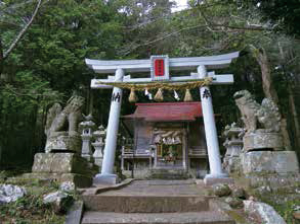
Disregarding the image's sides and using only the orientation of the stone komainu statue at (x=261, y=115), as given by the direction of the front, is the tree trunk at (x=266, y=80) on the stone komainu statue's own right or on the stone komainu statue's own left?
on the stone komainu statue's own right

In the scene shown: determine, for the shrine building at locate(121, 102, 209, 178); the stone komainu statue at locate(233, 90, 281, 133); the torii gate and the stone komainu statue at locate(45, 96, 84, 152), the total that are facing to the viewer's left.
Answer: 1

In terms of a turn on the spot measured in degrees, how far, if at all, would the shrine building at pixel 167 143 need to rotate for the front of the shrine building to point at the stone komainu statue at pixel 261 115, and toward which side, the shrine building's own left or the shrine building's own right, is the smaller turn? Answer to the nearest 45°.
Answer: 0° — it already faces it

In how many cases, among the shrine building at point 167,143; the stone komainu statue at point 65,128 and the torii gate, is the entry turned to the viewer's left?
0

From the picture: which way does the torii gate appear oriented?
toward the camera

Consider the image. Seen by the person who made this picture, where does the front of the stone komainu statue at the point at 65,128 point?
facing to the right of the viewer

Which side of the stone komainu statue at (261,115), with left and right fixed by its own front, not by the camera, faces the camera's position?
left

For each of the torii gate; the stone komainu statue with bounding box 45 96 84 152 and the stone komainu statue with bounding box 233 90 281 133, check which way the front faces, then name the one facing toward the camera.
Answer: the torii gate

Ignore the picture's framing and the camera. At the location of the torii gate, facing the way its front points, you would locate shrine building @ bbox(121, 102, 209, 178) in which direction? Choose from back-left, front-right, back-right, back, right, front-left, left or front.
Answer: back

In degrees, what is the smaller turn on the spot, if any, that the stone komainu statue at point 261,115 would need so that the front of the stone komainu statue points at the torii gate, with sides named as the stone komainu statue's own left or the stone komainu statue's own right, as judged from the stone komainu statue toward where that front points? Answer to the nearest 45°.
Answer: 0° — it already faces it

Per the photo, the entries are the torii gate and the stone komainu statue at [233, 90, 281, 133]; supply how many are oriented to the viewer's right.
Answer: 0

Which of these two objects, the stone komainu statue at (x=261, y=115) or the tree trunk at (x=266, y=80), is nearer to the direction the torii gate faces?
the stone komainu statue

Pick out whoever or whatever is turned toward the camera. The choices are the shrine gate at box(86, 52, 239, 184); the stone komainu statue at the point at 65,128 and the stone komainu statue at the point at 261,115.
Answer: the shrine gate

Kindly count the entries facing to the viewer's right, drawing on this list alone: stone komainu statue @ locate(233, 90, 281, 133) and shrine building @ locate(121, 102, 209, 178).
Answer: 0

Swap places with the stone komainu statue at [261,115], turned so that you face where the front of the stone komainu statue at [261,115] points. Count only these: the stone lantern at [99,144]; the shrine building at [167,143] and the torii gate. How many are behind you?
0

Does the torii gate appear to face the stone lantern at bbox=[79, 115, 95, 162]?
no

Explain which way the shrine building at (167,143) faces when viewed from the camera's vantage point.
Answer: facing the viewer
